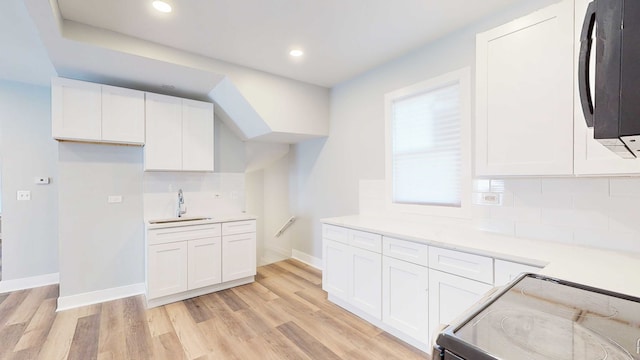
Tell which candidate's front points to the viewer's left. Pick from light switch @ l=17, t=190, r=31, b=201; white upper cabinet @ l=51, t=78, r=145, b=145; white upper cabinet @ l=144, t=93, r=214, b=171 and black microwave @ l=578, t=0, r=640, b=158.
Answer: the black microwave

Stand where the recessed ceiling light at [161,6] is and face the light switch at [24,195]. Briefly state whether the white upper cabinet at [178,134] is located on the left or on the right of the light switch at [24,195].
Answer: right

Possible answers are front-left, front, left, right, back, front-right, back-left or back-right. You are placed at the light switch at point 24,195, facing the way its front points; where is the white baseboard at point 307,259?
front-left

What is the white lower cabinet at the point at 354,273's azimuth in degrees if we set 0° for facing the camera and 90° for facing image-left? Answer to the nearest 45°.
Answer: approximately 45°

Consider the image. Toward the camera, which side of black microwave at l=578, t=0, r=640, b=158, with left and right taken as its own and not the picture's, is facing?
left

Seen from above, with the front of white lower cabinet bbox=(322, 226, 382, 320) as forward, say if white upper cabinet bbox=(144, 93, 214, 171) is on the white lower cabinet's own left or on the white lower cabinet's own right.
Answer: on the white lower cabinet's own right

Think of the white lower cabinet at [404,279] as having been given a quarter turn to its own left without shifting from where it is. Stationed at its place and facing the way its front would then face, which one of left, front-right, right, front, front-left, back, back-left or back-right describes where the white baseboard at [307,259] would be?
back

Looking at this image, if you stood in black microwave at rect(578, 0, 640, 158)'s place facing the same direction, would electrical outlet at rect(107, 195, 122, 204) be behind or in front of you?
in front

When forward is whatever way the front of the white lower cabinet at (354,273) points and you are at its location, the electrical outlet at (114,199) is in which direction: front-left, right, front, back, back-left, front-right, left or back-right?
front-right

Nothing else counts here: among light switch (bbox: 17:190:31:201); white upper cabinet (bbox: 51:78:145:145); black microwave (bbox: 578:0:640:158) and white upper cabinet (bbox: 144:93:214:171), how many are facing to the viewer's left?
1

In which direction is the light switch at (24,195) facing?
toward the camera
